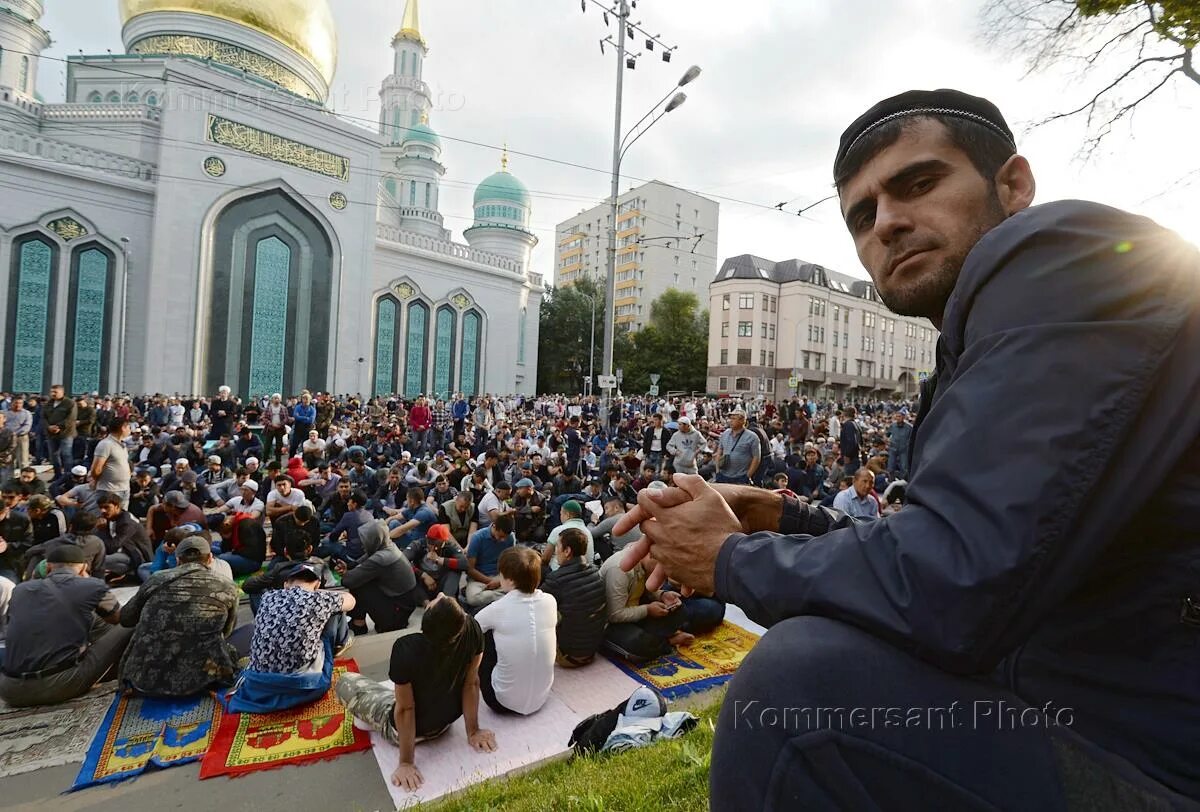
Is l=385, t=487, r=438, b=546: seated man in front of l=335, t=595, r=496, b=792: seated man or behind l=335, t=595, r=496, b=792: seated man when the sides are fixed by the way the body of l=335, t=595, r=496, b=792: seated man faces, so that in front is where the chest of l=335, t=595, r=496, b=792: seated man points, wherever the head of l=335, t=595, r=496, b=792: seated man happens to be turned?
in front

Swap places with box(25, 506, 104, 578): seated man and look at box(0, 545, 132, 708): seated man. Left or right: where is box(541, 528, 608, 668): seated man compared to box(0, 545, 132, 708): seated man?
left

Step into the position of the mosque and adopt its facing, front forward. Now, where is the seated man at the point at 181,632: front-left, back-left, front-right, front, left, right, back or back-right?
front-right

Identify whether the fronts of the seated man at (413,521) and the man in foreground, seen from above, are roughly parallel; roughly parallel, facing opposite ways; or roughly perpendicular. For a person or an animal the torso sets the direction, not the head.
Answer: roughly perpendicular

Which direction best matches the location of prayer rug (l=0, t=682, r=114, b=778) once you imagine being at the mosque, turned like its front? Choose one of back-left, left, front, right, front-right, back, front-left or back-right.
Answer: front-right

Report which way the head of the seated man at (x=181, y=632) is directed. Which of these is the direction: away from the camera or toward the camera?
away from the camera

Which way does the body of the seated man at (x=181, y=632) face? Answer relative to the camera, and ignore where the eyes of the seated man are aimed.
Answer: away from the camera

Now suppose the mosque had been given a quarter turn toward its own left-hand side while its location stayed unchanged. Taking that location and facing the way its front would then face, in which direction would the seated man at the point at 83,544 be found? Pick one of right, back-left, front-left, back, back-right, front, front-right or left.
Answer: back-right

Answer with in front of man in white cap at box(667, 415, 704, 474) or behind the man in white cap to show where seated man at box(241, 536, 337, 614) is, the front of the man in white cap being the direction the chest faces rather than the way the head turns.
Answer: in front

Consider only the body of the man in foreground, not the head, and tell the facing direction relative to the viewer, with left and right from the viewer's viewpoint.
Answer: facing to the left of the viewer

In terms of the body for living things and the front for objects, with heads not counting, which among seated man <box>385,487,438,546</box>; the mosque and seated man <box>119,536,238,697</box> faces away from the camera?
seated man <box>119,536,238,697</box>

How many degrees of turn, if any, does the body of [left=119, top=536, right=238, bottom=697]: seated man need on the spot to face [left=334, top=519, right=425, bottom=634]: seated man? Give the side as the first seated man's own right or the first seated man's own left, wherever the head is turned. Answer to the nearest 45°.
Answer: approximately 90° to the first seated man's own right

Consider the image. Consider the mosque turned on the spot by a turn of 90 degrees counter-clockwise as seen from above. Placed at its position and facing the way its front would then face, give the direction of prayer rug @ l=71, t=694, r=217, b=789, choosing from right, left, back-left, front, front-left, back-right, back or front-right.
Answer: back-right

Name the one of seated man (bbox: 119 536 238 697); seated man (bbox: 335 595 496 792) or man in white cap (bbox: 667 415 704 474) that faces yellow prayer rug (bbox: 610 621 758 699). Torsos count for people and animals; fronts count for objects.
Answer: the man in white cap

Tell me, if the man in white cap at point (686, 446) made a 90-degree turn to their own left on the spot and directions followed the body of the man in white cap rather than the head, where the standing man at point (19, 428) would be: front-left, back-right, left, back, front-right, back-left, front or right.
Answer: back
